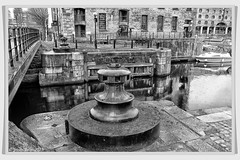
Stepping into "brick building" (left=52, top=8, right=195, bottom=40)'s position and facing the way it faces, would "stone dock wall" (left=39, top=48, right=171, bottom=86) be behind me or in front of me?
in front

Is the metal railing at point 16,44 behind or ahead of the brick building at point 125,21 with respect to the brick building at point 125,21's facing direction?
ahead

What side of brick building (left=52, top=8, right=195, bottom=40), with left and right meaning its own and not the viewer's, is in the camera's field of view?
front
